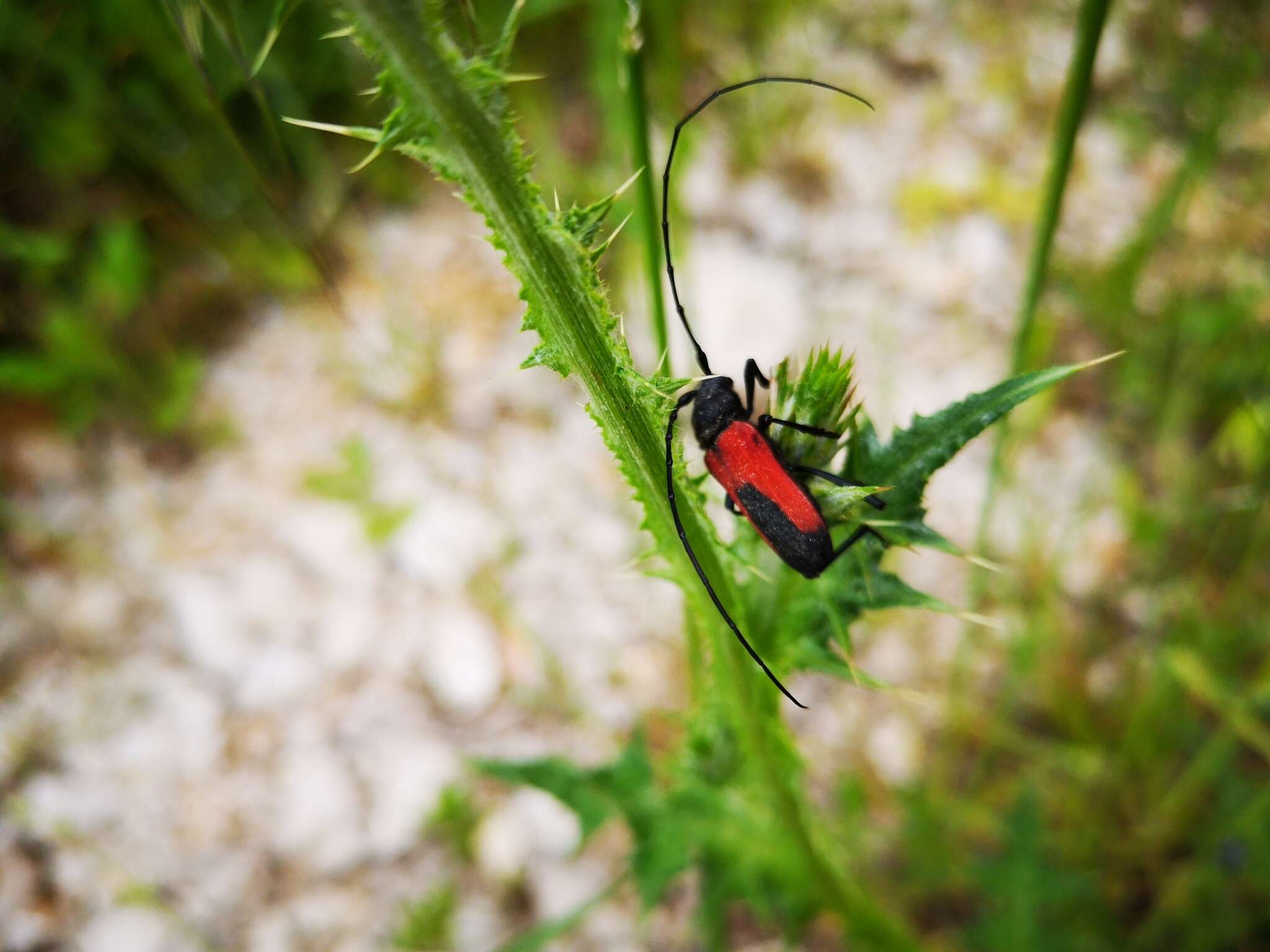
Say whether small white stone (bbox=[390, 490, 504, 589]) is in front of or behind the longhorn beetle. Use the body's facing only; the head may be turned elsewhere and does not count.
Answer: in front

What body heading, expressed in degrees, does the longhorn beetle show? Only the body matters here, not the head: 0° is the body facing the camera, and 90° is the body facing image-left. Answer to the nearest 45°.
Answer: approximately 135°

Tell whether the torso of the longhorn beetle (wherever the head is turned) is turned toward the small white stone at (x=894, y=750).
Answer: no
